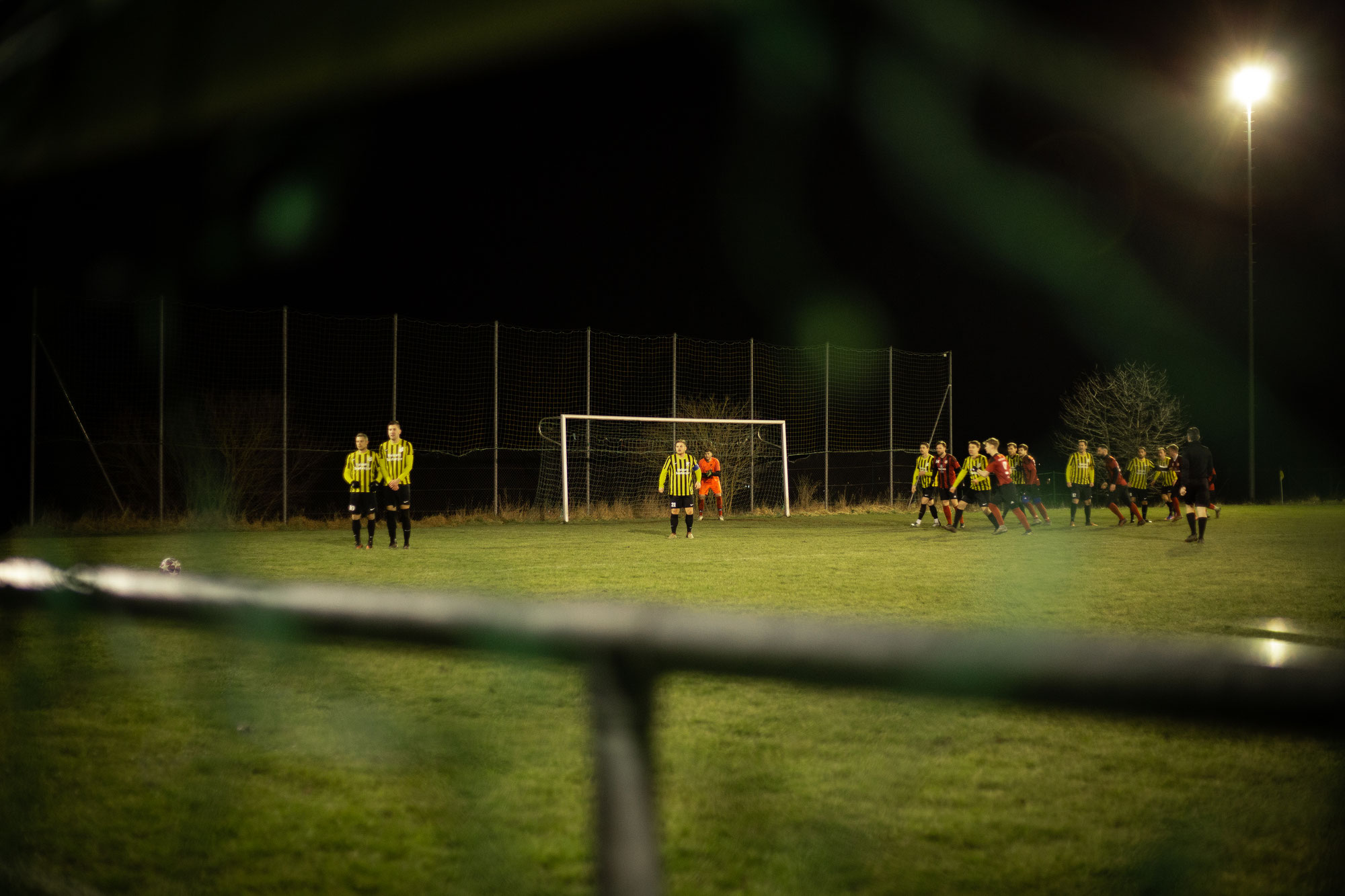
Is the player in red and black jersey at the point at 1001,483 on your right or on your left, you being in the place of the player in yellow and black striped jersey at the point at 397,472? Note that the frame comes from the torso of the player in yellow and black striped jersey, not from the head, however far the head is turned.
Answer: on your left

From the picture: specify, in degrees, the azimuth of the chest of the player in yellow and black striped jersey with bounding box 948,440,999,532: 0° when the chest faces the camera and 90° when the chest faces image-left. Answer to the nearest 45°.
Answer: approximately 45°

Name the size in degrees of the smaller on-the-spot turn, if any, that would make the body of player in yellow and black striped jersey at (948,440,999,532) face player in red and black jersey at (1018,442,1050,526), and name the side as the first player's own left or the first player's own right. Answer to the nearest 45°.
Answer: approximately 180°

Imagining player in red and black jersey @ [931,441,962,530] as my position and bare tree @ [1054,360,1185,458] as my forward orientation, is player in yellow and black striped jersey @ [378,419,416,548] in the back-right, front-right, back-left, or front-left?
back-left

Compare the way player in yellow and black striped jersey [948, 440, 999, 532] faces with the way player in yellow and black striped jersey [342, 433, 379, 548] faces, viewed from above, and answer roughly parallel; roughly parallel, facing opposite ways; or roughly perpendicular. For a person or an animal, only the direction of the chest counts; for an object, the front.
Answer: roughly perpendicular

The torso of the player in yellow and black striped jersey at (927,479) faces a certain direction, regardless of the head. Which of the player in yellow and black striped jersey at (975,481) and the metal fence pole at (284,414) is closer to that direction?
the metal fence pole

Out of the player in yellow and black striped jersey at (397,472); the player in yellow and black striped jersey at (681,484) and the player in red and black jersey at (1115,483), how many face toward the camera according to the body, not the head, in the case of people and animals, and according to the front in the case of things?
2

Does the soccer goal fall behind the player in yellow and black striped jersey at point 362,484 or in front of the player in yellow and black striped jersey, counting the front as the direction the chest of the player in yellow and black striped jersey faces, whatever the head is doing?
behind

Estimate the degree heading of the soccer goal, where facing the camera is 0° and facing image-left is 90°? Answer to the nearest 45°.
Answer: approximately 315°

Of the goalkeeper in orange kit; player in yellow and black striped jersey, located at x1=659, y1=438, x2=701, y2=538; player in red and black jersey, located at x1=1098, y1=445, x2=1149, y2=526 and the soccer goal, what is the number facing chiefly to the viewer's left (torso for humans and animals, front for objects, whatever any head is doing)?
1

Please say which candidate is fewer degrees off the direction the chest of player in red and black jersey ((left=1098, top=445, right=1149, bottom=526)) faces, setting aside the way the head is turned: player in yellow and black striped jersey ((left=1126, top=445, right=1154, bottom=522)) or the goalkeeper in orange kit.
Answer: the goalkeeper in orange kit

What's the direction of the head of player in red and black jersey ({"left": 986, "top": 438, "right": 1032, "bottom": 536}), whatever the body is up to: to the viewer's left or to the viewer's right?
to the viewer's left

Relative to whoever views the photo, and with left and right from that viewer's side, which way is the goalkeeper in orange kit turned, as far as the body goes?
facing the viewer

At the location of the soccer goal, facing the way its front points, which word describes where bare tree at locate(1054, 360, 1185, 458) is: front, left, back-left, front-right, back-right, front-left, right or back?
left

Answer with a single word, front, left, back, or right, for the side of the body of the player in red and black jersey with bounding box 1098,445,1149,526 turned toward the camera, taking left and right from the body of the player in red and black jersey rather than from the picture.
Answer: left
